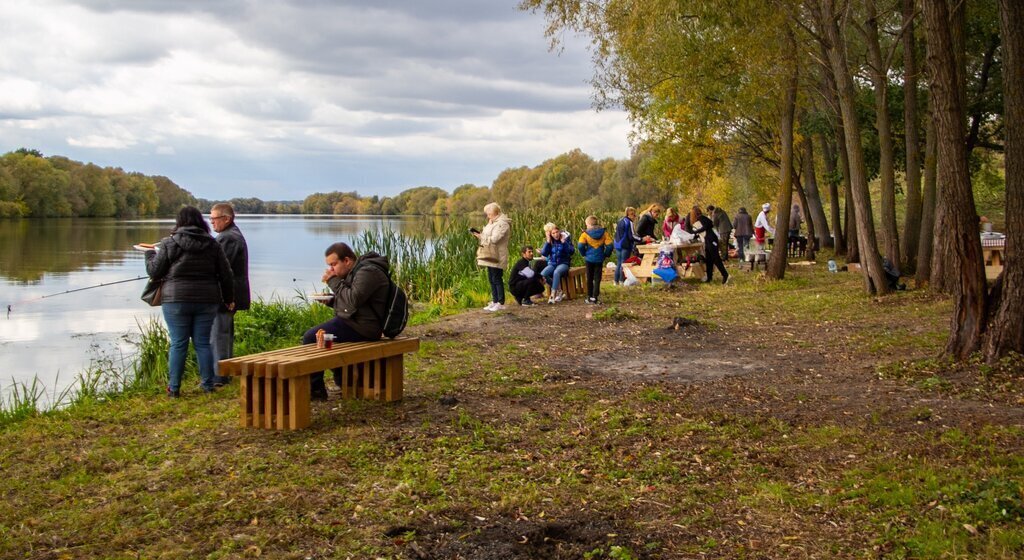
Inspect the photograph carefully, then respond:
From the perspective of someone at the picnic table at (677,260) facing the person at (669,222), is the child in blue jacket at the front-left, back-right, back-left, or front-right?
back-left

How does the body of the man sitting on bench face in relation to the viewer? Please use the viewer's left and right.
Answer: facing to the left of the viewer

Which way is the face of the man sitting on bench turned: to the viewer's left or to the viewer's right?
to the viewer's left

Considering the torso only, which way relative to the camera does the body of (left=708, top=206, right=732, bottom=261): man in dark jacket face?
to the viewer's left

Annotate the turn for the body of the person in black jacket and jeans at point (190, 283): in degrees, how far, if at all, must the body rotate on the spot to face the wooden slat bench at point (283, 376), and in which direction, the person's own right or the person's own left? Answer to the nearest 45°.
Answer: approximately 180°

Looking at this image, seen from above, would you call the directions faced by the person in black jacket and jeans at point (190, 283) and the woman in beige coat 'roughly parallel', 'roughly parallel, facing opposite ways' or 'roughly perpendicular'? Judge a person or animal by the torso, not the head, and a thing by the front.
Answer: roughly perpendicular

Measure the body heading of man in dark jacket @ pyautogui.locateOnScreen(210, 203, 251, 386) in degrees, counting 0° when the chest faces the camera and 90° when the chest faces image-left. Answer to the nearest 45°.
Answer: approximately 90°

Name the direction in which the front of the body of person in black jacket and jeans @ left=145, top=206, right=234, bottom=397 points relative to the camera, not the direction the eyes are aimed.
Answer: away from the camera

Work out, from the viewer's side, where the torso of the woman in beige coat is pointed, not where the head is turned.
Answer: to the viewer's left
